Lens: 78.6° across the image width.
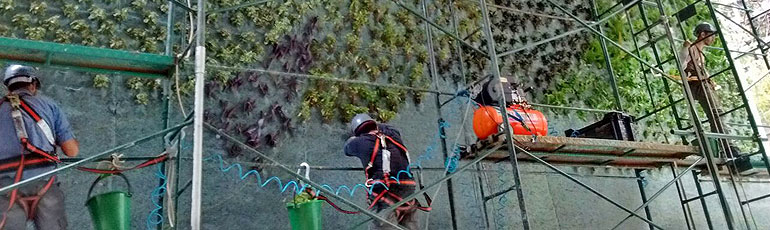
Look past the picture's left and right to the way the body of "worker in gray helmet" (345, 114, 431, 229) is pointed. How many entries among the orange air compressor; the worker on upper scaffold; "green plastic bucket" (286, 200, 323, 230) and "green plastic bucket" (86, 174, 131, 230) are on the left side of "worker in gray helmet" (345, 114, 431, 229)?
2

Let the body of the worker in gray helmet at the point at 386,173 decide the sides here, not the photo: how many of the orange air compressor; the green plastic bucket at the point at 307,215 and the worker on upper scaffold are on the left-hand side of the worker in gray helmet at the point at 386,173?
1

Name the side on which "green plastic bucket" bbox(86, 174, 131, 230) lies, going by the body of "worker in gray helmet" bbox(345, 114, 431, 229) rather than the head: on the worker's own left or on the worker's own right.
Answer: on the worker's own left

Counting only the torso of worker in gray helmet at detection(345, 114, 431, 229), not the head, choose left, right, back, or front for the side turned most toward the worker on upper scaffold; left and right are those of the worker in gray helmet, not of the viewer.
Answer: right

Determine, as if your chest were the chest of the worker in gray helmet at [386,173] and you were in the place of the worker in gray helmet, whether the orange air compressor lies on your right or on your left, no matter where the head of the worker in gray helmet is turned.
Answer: on your right

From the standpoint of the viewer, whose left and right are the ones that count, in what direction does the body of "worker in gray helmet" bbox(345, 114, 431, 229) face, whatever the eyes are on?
facing away from the viewer and to the left of the viewer

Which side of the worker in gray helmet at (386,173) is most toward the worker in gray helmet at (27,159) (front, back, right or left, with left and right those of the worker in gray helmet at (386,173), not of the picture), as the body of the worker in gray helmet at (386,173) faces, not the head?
left

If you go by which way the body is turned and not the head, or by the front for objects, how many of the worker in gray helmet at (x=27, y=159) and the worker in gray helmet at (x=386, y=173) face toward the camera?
0

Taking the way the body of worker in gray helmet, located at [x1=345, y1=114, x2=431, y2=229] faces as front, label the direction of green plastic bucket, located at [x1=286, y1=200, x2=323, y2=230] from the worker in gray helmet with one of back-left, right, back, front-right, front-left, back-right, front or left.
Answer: left
